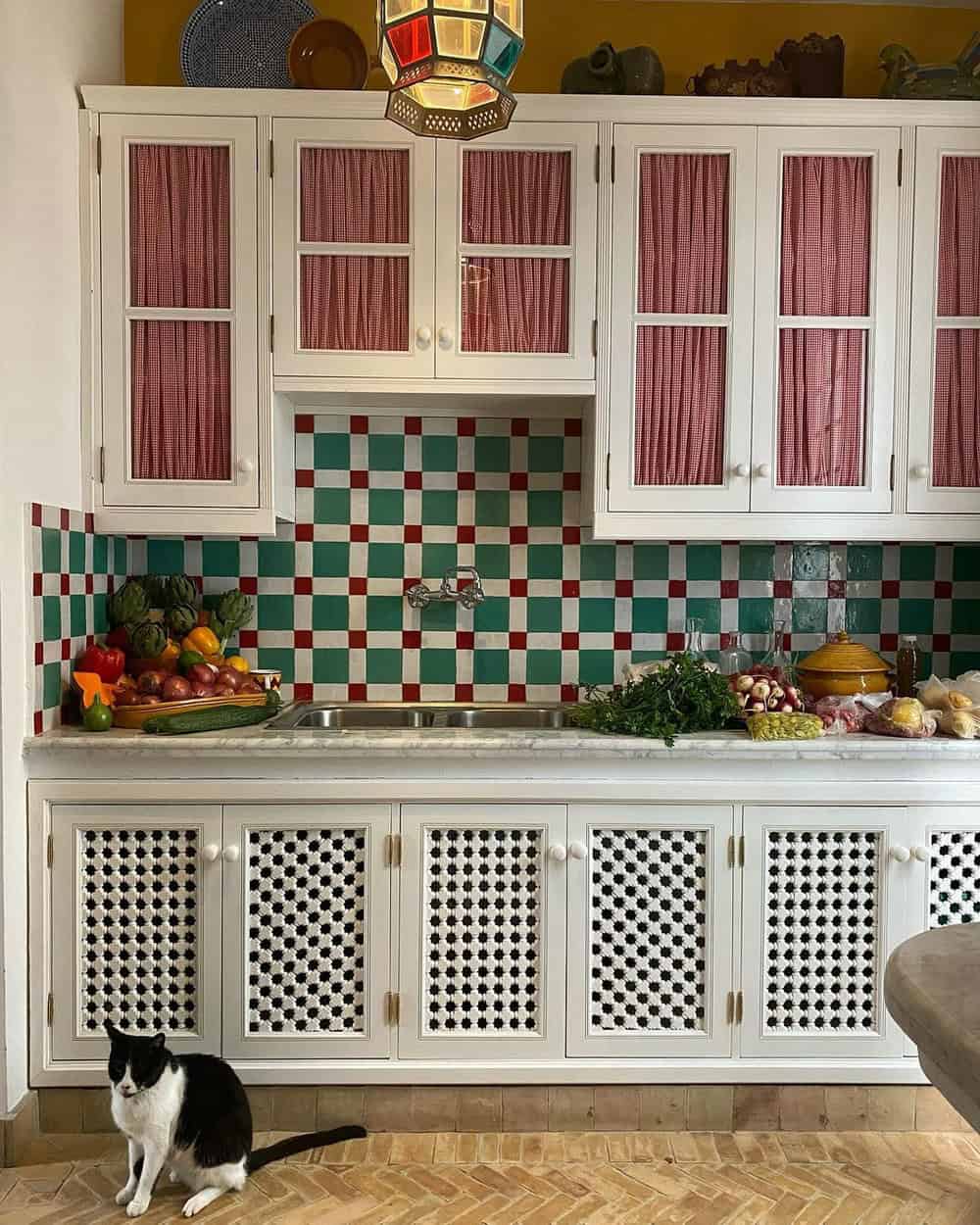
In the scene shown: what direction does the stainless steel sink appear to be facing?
toward the camera

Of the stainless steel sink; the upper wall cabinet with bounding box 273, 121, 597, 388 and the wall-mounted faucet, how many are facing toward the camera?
3

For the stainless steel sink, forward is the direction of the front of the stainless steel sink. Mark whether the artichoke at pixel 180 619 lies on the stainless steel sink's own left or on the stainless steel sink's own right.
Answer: on the stainless steel sink's own right

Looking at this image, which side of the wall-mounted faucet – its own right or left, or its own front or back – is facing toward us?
front

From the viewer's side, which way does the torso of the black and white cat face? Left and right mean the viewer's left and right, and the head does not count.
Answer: facing the viewer and to the left of the viewer

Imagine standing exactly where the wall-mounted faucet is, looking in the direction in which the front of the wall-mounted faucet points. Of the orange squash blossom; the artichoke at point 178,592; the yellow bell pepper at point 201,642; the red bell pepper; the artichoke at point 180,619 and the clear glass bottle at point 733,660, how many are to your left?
1

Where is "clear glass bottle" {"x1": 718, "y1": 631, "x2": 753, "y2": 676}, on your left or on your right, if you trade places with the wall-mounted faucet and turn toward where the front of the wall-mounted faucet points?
on your left

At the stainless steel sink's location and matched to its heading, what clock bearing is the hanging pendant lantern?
The hanging pendant lantern is roughly at 12 o'clock from the stainless steel sink.

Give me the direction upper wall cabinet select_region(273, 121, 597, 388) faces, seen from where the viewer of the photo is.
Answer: facing the viewer

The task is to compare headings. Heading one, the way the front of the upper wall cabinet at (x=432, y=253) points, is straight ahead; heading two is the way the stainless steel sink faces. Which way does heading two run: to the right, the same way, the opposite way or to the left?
the same way

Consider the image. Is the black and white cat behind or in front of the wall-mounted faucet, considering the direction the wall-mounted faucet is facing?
in front
